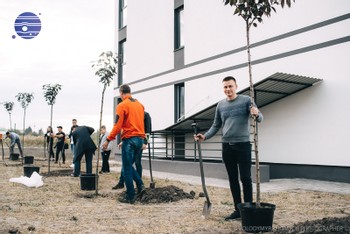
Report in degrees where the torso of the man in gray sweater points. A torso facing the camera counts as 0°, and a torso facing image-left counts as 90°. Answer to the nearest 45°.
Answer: approximately 0°

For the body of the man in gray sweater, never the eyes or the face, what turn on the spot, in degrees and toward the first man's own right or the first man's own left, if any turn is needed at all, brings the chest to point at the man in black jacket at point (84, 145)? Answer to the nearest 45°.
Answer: approximately 135° to the first man's own right

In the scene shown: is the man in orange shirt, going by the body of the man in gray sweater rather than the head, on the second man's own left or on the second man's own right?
on the second man's own right

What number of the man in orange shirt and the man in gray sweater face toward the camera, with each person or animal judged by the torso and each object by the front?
1
